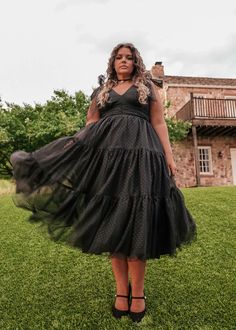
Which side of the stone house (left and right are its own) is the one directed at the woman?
front

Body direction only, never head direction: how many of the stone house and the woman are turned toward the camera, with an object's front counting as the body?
2

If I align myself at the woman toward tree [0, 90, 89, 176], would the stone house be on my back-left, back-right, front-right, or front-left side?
front-right

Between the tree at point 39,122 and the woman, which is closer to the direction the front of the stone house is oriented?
the woman

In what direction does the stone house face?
toward the camera

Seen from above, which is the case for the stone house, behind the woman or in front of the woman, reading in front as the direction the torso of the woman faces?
behind

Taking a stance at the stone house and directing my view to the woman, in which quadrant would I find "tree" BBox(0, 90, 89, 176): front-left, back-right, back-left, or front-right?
front-right

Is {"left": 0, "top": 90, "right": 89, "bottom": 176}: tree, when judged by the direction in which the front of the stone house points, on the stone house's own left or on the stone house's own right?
on the stone house's own right

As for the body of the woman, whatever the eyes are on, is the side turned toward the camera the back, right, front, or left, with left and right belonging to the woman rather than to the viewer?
front
